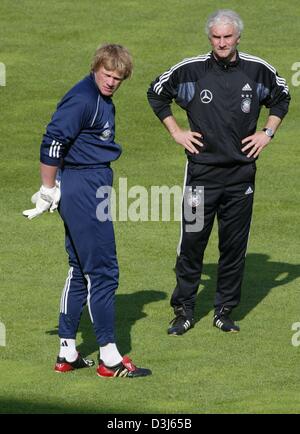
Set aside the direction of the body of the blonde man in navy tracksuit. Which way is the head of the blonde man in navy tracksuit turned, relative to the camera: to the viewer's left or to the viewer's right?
to the viewer's right

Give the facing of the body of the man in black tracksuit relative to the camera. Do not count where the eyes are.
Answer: toward the camera

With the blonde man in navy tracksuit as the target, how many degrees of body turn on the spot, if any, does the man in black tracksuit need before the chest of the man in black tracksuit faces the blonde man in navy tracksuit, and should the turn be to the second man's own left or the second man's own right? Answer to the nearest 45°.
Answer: approximately 45° to the second man's own right
